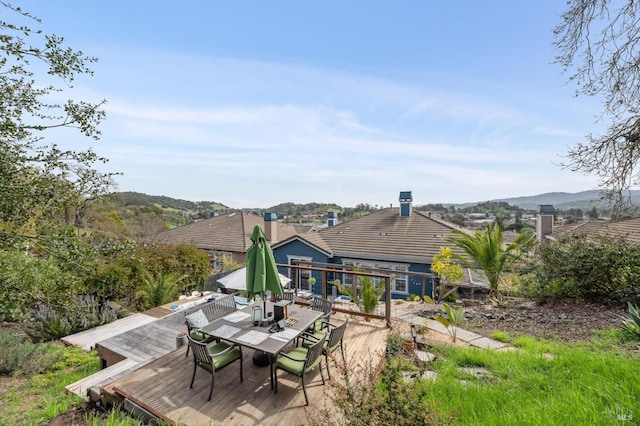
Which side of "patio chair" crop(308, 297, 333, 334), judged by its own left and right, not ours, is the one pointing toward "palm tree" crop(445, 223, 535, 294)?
back

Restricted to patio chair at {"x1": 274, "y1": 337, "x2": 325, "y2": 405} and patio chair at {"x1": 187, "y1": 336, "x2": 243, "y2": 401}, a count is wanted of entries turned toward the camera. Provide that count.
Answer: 0

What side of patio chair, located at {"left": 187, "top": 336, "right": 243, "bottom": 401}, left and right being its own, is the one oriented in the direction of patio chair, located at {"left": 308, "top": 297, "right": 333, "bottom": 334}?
front

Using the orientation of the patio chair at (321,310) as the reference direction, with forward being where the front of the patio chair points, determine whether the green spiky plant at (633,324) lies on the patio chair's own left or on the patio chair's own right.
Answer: on the patio chair's own left

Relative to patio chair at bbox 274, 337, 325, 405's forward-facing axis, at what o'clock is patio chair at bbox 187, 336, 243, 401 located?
patio chair at bbox 187, 336, 243, 401 is roughly at 11 o'clock from patio chair at bbox 274, 337, 325, 405.

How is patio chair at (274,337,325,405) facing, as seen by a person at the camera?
facing away from the viewer and to the left of the viewer

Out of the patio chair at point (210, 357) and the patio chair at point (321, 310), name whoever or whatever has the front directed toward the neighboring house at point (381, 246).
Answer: the patio chair at point (210, 357)

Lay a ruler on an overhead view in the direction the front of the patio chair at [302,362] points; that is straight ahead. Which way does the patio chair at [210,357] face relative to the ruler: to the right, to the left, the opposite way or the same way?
to the right

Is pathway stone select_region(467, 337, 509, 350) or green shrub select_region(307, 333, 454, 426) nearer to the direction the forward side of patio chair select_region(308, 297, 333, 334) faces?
the green shrub

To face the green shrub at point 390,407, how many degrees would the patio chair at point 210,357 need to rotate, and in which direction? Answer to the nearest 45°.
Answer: approximately 90° to its right

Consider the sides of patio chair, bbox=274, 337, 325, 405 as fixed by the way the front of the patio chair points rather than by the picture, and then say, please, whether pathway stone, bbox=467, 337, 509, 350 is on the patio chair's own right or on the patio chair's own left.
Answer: on the patio chair's own right

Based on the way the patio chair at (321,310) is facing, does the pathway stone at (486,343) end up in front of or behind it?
behind

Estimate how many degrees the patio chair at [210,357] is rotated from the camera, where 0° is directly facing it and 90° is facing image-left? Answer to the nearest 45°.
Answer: approximately 225°

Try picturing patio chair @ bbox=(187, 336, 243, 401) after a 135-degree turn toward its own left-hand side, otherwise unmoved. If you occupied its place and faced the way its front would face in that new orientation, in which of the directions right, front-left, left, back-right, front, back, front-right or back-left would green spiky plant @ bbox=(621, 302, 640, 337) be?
back

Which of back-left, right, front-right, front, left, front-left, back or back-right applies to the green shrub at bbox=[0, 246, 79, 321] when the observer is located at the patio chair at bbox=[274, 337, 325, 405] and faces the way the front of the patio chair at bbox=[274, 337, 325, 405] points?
front-left

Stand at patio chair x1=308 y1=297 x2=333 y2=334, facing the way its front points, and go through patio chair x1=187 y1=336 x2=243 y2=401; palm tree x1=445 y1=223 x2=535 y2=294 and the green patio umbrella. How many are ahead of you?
2
